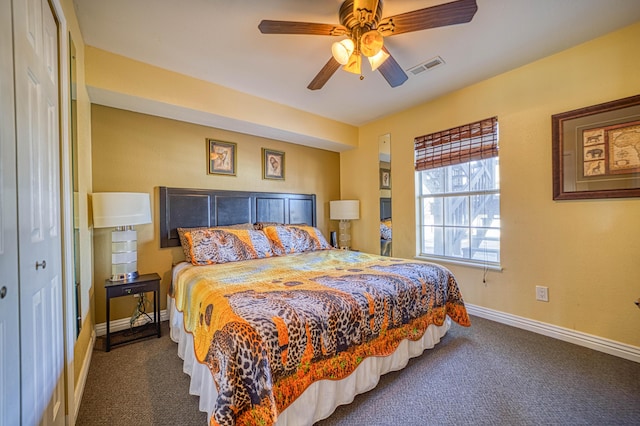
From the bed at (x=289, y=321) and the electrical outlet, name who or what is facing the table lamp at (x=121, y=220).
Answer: the electrical outlet

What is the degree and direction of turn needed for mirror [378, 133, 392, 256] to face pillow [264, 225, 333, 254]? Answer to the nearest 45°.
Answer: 0° — it already faces it

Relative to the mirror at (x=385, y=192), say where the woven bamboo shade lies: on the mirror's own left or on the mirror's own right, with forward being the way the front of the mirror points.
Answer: on the mirror's own left

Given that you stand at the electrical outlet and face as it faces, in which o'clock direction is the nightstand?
The nightstand is roughly at 12 o'clock from the electrical outlet.

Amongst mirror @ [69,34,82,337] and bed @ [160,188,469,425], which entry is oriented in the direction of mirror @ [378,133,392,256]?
mirror @ [69,34,82,337]

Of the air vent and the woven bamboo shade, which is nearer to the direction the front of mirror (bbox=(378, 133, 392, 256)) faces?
the air vent

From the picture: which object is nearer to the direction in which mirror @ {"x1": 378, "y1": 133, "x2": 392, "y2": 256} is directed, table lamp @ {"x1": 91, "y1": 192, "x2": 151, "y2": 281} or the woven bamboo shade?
the table lamp

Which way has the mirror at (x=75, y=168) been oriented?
to the viewer's right

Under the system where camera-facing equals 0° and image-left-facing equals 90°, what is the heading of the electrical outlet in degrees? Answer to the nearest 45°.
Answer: approximately 45°

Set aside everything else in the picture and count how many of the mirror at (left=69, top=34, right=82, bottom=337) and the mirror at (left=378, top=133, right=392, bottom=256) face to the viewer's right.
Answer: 1

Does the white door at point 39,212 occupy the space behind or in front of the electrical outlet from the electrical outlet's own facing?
in front

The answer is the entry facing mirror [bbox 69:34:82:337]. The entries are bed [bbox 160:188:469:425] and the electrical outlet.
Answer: the electrical outlet

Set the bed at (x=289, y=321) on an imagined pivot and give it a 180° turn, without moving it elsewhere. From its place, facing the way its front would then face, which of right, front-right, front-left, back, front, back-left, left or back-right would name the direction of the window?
right

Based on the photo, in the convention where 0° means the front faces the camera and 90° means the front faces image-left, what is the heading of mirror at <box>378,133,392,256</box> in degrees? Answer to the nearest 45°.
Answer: approximately 45°

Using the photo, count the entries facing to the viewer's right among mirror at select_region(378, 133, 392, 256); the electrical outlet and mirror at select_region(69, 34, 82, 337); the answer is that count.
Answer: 1

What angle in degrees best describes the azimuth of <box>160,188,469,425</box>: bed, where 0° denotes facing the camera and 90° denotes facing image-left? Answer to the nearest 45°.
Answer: approximately 315°
